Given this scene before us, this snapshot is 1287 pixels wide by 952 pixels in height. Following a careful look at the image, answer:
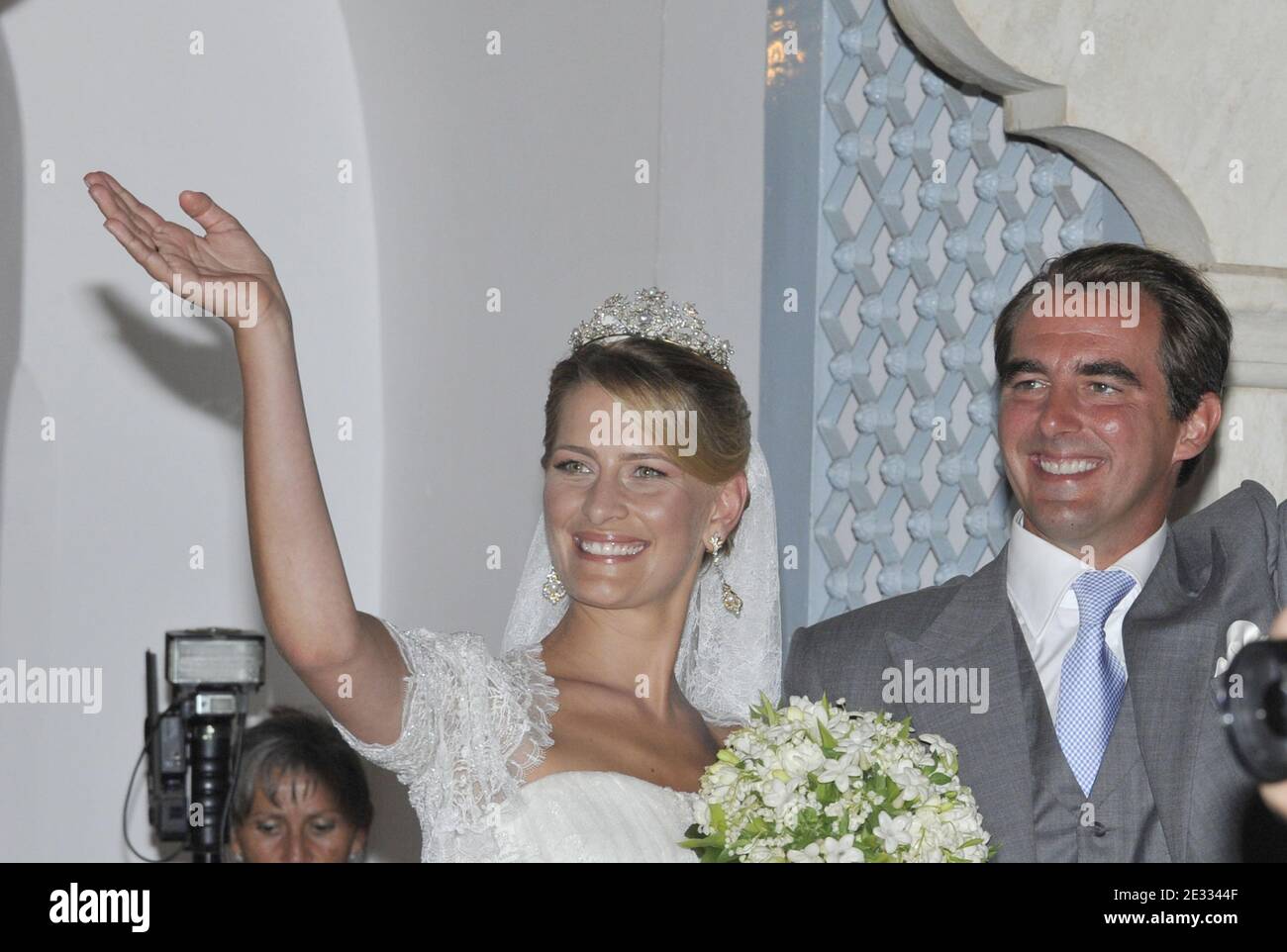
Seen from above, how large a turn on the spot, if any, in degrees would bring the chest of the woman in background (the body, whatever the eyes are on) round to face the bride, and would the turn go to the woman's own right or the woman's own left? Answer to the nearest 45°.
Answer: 0° — they already face them

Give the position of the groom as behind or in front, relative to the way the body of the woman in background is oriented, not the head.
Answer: in front

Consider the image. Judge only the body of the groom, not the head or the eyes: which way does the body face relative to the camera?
toward the camera

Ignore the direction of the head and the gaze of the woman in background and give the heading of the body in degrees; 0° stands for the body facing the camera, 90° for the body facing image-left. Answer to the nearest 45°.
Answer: approximately 0°

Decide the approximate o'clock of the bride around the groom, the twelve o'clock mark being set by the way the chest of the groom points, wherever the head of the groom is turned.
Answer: The bride is roughly at 2 o'clock from the groom.

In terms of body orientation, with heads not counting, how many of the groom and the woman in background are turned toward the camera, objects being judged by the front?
2

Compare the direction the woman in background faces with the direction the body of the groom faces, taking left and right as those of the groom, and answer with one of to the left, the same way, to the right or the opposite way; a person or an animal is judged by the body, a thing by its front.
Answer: the same way

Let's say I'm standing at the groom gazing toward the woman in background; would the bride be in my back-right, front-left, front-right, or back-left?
front-left

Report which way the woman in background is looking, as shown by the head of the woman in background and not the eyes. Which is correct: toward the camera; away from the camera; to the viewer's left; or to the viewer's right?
toward the camera

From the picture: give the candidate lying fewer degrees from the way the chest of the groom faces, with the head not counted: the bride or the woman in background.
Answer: the bride

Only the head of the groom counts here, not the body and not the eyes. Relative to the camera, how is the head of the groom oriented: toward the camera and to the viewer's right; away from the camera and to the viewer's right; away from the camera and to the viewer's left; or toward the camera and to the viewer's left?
toward the camera and to the viewer's left

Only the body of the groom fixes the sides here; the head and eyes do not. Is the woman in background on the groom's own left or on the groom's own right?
on the groom's own right
